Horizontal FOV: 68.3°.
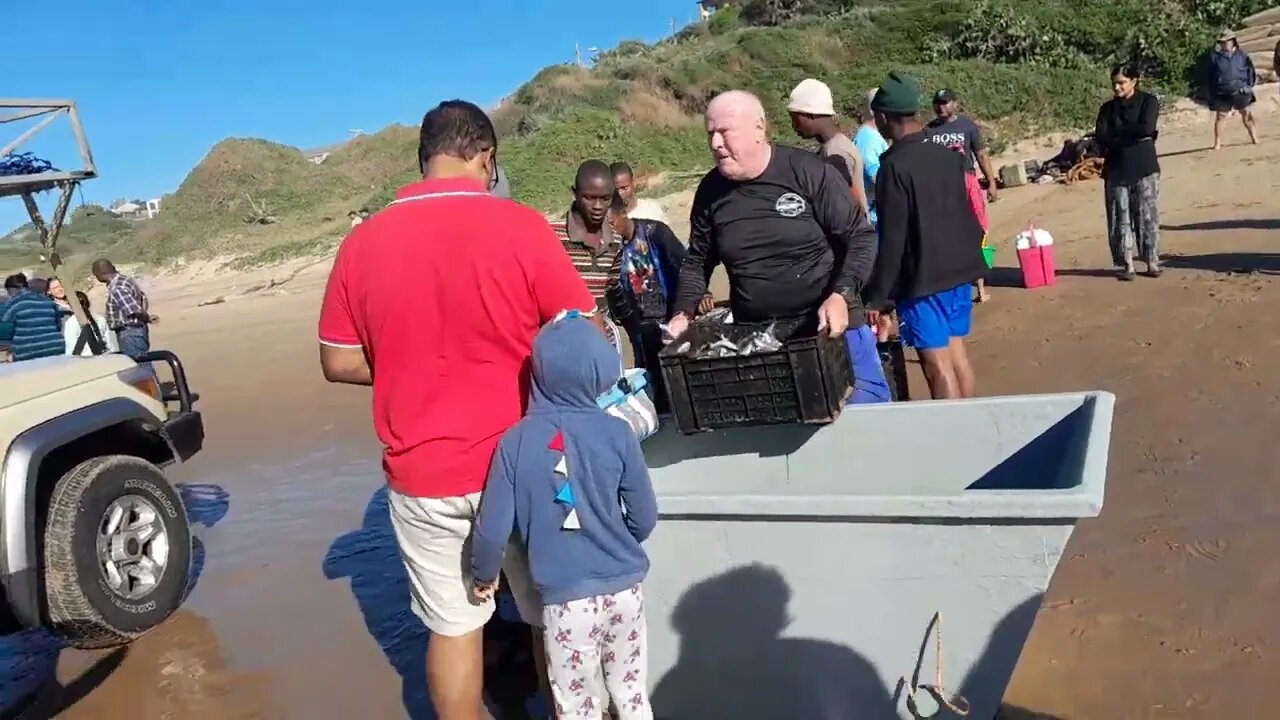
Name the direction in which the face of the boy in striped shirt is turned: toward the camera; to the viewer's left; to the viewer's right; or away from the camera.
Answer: toward the camera

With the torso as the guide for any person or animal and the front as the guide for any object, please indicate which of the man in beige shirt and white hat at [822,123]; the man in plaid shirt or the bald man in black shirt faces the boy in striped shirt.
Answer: the man in beige shirt and white hat

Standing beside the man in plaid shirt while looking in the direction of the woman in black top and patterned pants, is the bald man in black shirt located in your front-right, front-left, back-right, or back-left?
front-right

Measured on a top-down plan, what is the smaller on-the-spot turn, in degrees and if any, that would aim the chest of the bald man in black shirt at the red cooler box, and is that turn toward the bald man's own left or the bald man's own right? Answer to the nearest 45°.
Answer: approximately 180°

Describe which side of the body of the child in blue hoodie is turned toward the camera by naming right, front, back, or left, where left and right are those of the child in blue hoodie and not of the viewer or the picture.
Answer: back

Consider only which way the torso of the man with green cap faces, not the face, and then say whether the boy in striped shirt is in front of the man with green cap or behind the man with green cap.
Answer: in front

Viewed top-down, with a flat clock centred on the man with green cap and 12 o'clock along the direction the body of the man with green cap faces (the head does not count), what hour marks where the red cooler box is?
The red cooler box is roughly at 2 o'clock from the man with green cap.

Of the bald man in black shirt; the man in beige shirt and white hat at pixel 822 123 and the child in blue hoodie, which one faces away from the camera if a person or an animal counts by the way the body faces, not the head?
the child in blue hoodie

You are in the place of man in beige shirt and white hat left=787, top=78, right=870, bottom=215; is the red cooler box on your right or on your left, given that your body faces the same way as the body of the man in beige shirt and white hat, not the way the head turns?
on your right

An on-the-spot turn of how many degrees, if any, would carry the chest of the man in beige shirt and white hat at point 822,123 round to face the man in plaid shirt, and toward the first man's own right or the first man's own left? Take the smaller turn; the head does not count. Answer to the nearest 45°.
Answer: approximately 45° to the first man's own right

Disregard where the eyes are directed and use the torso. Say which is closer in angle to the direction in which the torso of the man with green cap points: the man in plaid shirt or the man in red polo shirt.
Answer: the man in plaid shirt

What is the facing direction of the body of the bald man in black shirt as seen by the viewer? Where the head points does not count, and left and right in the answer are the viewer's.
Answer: facing the viewer and to the left of the viewer

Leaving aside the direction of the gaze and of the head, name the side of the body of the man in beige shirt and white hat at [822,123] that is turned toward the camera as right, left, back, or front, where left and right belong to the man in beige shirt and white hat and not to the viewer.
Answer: left
